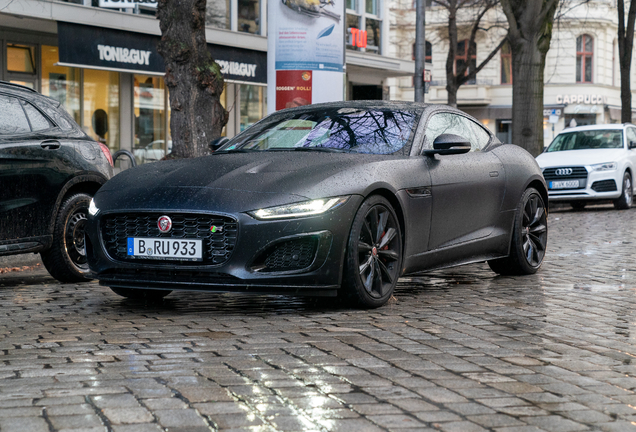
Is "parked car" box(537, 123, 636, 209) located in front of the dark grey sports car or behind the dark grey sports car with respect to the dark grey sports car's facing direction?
behind

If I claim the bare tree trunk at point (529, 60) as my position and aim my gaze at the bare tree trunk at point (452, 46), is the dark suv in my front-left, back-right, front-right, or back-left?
back-left

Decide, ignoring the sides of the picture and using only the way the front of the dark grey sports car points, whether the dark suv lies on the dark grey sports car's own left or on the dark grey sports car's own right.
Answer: on the dark grey sports car's own right

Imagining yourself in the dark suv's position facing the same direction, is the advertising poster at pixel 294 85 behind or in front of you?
behind

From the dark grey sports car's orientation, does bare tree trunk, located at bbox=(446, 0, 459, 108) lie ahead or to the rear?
to the rear

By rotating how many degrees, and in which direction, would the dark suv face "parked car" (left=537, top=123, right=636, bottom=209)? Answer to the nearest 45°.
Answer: approximately 180°

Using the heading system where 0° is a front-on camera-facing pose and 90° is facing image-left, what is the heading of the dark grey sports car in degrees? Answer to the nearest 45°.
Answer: approximately 45°

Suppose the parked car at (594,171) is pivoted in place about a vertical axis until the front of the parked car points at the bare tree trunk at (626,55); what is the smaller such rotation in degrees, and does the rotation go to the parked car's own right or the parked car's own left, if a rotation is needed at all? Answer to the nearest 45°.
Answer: approximately 135° to the parked car's own right

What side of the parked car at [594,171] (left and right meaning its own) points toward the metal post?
right

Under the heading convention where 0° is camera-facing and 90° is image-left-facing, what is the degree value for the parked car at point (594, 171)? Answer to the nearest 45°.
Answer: approximately 45°

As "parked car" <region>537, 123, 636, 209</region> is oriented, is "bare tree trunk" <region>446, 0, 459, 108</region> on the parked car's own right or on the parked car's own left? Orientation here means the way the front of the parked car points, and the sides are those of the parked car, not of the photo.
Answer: on the parked car's own right
